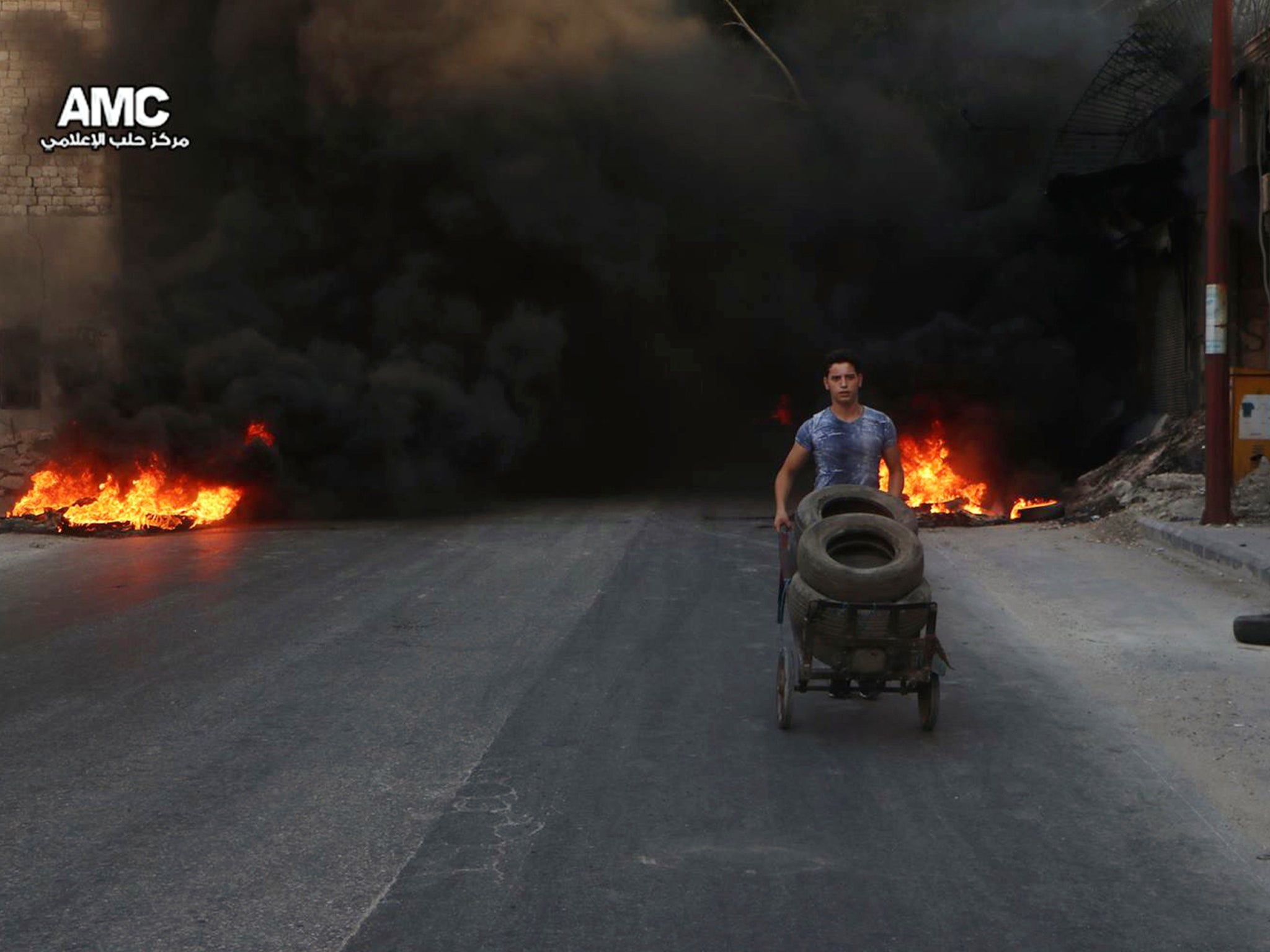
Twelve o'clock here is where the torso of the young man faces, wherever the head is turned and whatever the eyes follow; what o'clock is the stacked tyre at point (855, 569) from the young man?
The stacked tyre is roughly at 12 o'clock from the young man.

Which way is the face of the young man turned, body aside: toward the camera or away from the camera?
toward the camera

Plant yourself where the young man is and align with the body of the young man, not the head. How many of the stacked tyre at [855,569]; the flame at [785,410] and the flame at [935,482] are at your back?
2

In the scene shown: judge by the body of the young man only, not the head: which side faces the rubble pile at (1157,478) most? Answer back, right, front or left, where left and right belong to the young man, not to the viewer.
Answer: back

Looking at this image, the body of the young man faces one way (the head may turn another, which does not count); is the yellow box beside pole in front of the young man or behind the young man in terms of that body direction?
behind

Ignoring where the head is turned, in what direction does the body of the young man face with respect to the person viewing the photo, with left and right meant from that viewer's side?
facing the viewer

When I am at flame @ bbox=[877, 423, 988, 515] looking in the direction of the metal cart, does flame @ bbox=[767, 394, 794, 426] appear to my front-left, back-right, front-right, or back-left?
back-right

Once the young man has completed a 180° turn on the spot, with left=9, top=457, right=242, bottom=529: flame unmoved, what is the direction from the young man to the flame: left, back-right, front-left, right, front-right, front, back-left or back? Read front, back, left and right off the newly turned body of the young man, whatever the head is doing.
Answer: front-left

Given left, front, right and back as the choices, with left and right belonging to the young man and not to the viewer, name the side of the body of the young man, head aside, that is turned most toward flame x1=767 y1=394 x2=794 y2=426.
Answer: back

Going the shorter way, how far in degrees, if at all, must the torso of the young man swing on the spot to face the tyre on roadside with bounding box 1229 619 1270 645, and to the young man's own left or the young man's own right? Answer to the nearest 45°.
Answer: approximately 135° to the young man's own left

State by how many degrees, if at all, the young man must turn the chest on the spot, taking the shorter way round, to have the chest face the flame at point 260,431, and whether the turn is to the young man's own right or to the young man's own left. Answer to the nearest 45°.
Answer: approximately 135° to the young man's own right

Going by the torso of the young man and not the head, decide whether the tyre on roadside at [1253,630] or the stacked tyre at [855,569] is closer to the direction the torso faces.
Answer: the stacked tyre

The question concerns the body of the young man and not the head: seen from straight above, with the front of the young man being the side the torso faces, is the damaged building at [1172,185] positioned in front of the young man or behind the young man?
behind

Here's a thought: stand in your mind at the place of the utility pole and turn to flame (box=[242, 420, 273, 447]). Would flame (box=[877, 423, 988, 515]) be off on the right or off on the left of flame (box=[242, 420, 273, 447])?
right

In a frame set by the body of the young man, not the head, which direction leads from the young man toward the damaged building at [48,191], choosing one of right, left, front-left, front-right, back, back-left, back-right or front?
back-right

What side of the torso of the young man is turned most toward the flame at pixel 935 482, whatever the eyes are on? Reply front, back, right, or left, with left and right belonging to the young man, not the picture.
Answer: back
